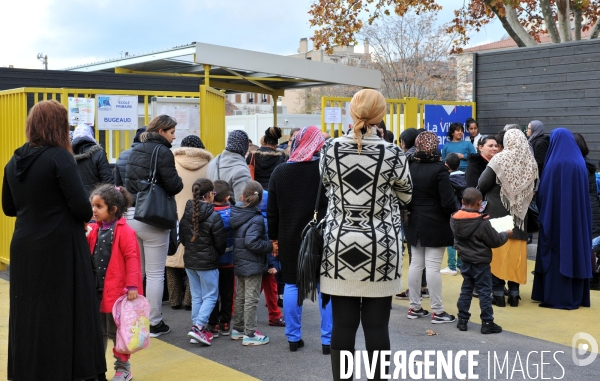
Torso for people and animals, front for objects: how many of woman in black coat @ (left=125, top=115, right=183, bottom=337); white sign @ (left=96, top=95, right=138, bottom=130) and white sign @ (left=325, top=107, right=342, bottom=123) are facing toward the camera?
2

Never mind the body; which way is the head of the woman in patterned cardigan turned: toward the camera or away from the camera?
away from the camera

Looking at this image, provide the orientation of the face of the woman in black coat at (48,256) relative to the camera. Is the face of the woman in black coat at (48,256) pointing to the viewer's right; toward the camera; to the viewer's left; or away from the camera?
away from the camera

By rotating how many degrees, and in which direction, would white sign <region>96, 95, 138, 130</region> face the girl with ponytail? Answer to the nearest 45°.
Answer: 0° — it already faces them

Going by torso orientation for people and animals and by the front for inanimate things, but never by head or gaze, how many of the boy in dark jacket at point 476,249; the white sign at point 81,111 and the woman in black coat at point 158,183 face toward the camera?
1

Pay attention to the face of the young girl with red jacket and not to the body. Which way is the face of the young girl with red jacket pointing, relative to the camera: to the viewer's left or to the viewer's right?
to the viewer's left

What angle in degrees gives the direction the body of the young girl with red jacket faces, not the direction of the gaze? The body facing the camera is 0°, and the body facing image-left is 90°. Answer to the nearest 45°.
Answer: approximately 45°

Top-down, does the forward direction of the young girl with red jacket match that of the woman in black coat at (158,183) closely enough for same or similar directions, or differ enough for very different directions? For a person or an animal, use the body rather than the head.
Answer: very different directions

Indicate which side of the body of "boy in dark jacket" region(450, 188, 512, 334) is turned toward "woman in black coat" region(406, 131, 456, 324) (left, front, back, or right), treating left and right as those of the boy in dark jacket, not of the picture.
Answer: left

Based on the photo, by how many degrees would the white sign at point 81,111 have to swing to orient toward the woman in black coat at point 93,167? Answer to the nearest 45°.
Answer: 0° — it already faces them

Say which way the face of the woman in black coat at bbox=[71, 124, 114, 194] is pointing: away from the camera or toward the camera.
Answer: away from the camera
